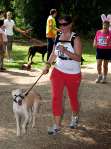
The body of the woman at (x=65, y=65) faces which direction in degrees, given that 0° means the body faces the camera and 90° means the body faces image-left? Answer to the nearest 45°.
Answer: approximately 45°

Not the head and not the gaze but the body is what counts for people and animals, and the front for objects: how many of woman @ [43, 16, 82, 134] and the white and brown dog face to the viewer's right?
0

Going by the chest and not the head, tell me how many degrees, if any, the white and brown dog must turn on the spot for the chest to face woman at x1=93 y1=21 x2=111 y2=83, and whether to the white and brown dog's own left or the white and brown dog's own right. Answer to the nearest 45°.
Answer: approximately 180°

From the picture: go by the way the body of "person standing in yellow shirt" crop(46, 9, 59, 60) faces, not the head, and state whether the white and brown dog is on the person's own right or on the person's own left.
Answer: on the person's own right

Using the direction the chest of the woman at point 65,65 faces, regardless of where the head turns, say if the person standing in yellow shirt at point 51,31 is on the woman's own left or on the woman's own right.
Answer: on the woman's own right

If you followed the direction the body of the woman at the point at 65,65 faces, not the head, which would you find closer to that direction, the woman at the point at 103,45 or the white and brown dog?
the white and brown dog
